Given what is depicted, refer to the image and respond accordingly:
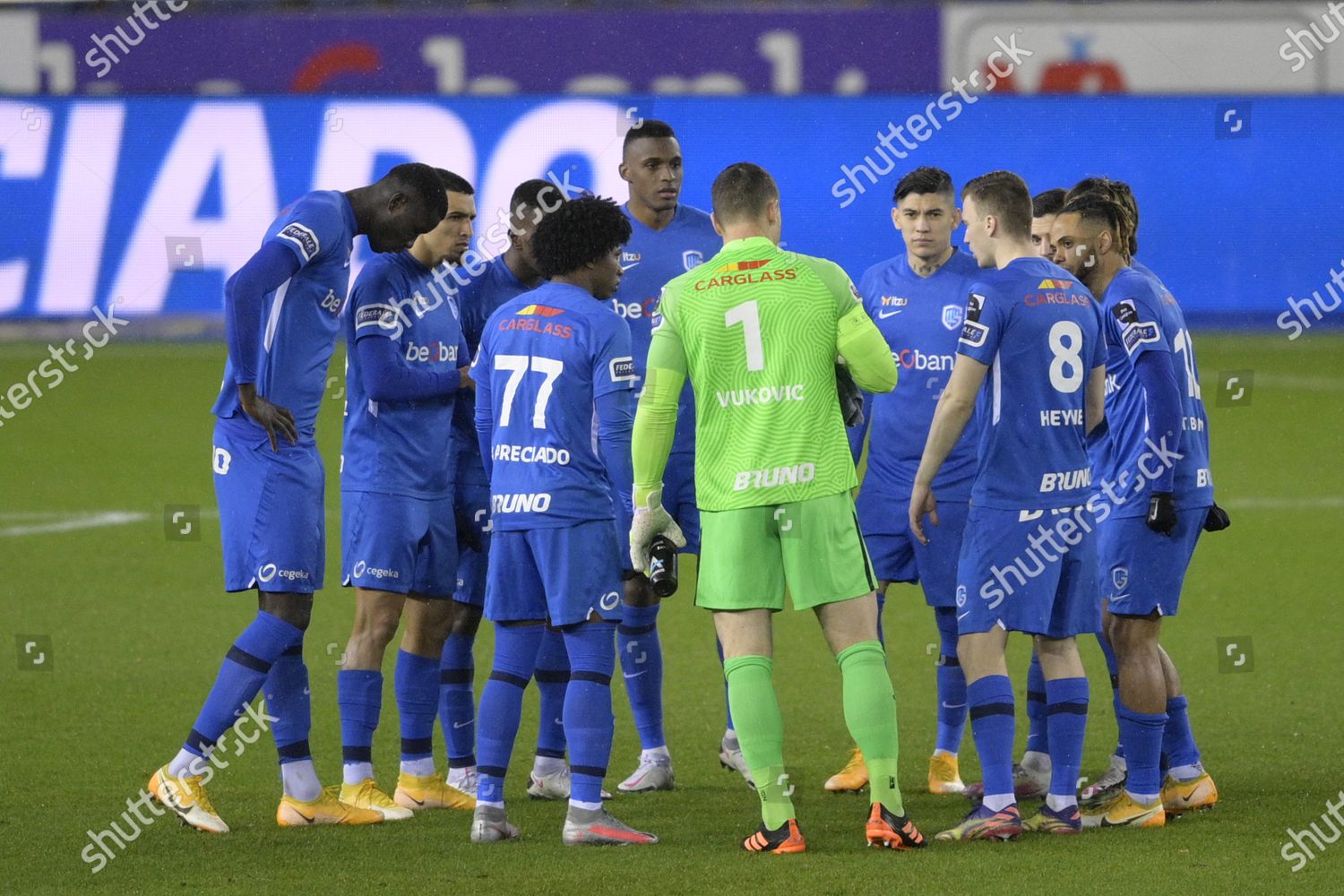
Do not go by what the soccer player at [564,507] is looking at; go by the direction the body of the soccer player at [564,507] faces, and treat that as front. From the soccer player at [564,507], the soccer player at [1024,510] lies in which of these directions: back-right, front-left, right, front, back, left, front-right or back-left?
front-right

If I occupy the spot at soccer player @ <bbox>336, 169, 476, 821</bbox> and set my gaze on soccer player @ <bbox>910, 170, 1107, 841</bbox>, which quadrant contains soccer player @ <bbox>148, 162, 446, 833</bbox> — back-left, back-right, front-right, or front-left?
back-right

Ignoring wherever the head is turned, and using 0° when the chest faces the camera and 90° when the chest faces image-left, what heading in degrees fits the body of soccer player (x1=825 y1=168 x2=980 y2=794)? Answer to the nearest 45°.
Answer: approximately 0°

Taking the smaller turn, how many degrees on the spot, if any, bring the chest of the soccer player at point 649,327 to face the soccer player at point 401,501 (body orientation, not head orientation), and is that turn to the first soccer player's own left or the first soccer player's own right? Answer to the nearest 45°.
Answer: approximately 45° to the first soccer player's own right

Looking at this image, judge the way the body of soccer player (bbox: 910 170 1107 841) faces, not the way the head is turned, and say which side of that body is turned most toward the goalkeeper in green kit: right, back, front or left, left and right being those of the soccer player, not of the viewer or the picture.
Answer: left

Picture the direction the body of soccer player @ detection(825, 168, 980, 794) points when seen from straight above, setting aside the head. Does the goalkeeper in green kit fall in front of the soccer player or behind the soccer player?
in front

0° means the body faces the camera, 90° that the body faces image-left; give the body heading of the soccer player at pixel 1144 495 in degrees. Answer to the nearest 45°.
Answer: approximately 90°

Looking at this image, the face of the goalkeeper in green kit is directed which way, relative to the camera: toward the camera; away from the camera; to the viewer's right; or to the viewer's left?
away from the camera

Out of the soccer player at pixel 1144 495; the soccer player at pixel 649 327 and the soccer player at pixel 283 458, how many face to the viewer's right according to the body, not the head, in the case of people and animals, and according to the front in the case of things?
1

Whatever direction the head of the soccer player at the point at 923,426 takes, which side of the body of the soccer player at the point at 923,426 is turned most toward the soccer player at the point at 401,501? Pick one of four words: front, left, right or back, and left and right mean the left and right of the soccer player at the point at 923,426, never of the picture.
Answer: right

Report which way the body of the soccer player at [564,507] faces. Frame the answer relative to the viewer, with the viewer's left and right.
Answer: facing away from the viewer and to the right of the viewer

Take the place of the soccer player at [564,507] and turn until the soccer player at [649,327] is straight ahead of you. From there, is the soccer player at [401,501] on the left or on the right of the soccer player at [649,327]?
left

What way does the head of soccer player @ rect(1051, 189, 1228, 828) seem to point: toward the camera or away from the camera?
toward the camera

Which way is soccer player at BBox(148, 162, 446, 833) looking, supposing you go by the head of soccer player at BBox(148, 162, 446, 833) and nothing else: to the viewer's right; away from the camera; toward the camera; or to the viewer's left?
to the viewer's right

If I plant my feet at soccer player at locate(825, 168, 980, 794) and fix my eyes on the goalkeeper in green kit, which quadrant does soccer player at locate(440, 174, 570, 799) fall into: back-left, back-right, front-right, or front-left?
front-right

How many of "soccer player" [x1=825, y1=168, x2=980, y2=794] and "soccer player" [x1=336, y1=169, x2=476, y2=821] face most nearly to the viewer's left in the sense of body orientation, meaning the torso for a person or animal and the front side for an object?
0

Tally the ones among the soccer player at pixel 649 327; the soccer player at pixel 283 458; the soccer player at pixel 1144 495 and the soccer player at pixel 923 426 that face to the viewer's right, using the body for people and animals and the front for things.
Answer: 1

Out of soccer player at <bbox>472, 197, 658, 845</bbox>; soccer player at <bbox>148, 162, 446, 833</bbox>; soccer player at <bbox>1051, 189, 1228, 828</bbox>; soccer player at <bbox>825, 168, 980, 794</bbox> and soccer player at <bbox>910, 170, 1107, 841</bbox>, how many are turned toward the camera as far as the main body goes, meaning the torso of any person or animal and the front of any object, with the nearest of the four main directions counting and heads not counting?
1

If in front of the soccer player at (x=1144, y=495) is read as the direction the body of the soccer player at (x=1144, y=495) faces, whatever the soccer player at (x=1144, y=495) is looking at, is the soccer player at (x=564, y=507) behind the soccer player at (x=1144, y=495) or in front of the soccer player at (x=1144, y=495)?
in front
